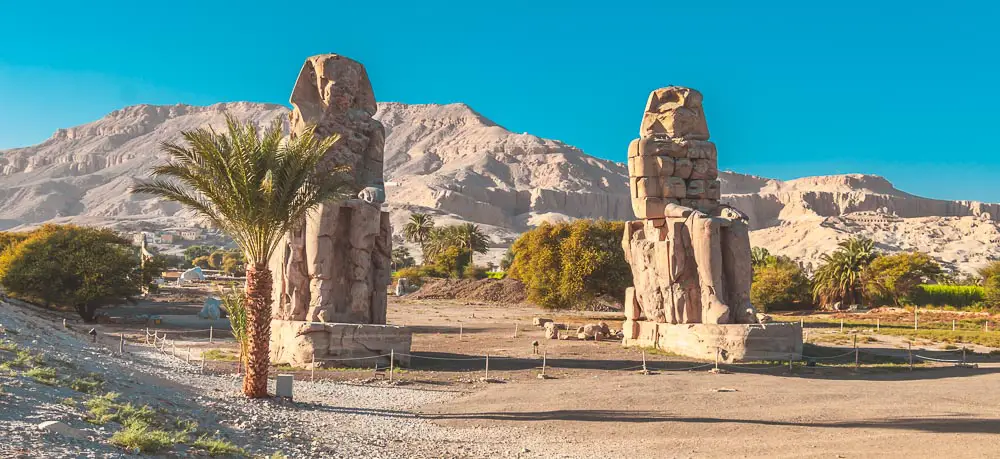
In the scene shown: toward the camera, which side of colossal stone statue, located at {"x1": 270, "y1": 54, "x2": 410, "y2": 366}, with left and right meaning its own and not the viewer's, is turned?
front

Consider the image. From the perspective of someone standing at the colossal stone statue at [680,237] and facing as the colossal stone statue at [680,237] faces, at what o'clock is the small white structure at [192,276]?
The small white structure is roughly at 6 o'clock from the colossal stone statue.

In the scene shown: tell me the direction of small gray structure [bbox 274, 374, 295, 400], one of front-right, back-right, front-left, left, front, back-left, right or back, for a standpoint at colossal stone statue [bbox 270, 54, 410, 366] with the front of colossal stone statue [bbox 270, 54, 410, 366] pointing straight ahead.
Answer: front

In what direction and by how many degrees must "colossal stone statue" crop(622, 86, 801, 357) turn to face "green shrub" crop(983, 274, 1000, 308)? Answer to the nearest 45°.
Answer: approximately 90° to its left

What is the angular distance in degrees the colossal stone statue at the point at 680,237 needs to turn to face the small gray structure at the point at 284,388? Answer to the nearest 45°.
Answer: approximately 90° to its right

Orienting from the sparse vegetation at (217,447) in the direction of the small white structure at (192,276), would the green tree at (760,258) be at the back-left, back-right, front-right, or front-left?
front-right

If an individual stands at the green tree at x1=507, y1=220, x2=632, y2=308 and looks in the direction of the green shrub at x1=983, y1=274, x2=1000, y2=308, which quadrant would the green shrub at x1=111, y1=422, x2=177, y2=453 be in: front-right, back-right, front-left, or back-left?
back-right

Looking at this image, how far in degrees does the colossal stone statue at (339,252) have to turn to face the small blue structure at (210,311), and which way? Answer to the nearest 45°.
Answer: approximately 180°

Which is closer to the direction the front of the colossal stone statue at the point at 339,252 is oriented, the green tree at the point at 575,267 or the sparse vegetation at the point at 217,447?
the sparse vegetation

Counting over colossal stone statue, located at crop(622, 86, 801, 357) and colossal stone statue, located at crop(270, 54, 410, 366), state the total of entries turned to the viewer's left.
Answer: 0

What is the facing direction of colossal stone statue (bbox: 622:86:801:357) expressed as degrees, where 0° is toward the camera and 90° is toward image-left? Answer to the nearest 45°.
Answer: approximately 315°

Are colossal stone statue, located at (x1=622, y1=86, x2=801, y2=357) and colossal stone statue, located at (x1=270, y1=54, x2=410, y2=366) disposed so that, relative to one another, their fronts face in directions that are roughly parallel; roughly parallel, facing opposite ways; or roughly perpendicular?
roughly parallel
